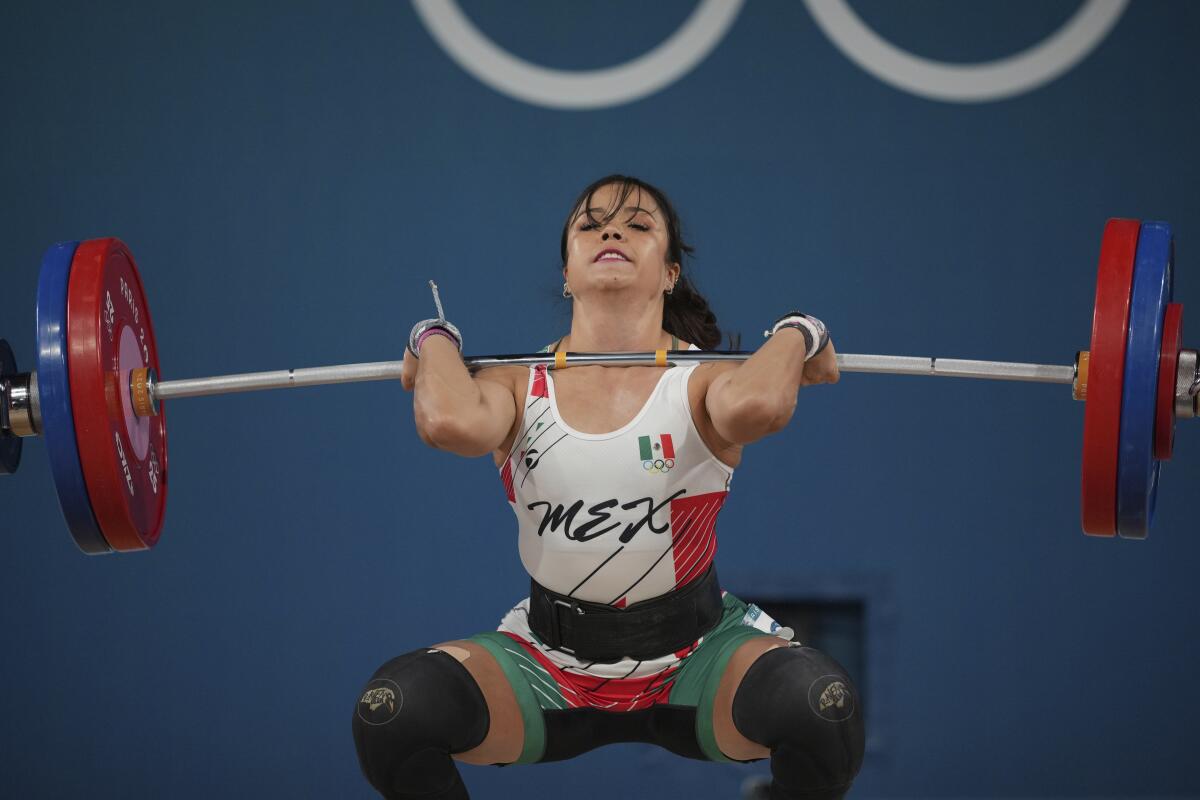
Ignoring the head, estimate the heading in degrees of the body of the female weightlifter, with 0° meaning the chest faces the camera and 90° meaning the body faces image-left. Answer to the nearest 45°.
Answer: approximately 0°
